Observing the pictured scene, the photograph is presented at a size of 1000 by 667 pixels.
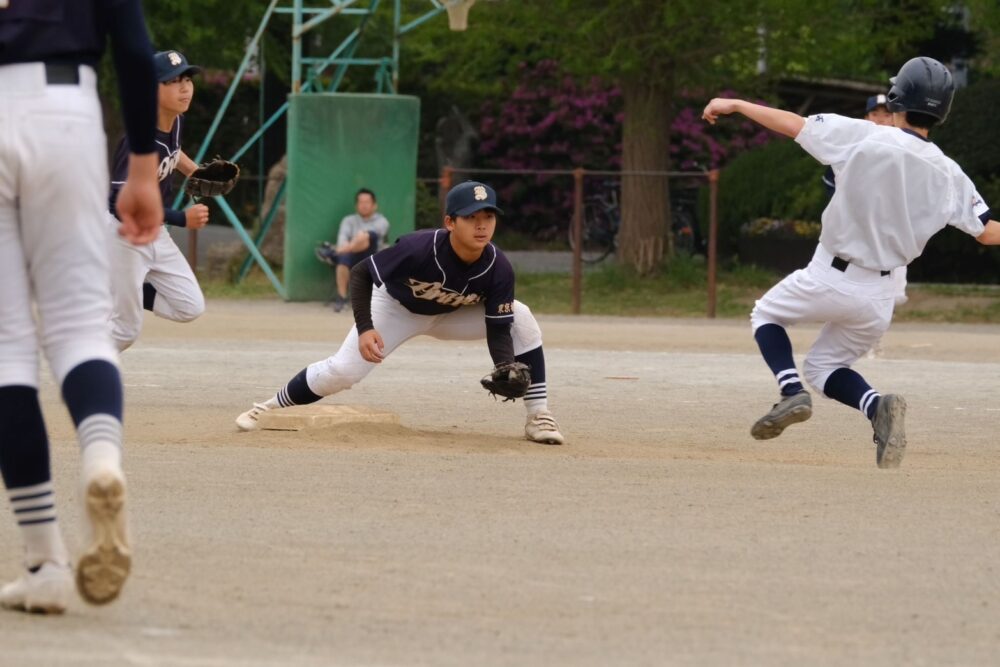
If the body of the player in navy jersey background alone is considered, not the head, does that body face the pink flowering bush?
no

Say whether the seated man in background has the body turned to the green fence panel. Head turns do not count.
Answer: no

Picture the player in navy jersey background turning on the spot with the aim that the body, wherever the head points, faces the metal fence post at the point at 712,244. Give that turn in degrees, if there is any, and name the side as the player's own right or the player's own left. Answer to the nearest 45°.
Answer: approximately 90° to the player's own left

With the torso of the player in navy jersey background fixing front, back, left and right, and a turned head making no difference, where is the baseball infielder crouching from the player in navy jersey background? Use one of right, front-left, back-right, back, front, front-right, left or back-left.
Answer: front

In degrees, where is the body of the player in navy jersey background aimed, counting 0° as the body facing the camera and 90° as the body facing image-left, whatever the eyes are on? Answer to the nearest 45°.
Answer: approximately 315°

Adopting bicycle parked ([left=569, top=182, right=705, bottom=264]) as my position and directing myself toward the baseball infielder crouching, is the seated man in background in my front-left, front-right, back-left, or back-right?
front-right

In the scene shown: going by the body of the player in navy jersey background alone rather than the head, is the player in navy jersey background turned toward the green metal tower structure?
no

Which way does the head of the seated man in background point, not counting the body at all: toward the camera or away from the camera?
toward the camera

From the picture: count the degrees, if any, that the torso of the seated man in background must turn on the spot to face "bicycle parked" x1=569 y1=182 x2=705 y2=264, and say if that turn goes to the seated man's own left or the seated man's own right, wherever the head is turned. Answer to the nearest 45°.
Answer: approximately 180°

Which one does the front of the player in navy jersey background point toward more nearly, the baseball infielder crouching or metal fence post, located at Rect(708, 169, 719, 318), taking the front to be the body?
the baseball infielder crouching

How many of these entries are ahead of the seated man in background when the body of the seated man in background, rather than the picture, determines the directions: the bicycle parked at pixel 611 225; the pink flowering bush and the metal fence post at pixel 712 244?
0

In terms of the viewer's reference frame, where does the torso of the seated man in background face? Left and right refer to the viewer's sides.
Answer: facing the viewer and to the left of the viewer
